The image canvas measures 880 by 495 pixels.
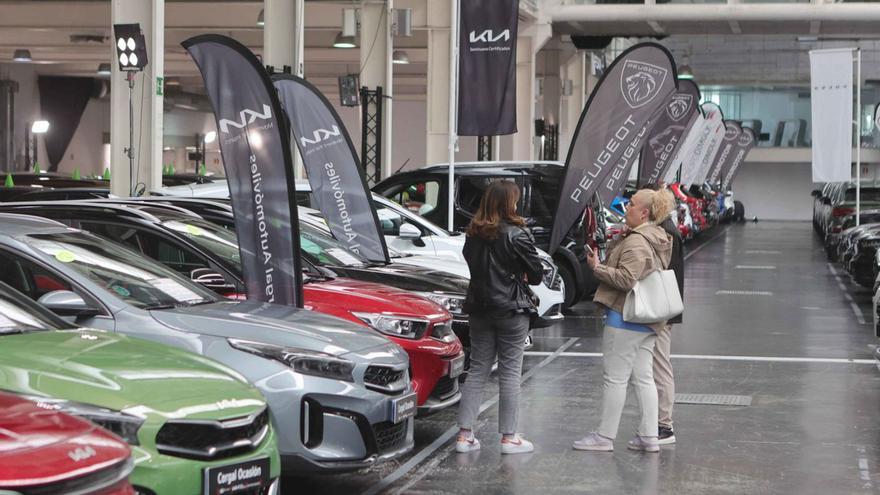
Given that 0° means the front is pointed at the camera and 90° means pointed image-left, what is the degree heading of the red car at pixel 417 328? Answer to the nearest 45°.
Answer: approximately 315°

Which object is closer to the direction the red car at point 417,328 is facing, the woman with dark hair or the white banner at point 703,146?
the woman with dark hair

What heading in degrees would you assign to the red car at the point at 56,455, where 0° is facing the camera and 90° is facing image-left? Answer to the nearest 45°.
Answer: approximately 315°

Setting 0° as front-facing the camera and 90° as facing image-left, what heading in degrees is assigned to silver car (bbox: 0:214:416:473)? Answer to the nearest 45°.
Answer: approximately 315°

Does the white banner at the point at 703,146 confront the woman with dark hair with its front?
yes

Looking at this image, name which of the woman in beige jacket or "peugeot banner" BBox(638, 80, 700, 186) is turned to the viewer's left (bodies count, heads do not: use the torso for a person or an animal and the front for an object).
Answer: the woman in beige jacket

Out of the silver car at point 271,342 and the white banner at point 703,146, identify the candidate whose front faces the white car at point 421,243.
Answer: the white banner

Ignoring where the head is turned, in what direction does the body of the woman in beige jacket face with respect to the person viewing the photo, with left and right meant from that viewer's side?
facing to the left of the viewer

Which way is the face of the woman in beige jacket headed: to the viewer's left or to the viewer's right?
to the viewer's left

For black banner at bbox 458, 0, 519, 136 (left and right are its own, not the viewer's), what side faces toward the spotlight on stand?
right

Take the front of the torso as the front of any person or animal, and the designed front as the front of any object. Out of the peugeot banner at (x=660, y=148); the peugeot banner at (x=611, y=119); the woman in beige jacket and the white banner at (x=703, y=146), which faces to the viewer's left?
the woman in beige jacket

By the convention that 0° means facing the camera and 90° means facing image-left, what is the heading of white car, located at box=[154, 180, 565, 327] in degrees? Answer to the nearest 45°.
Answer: approximately 315°

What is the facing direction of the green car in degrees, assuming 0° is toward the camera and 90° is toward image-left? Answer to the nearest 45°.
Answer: approximately 315°
